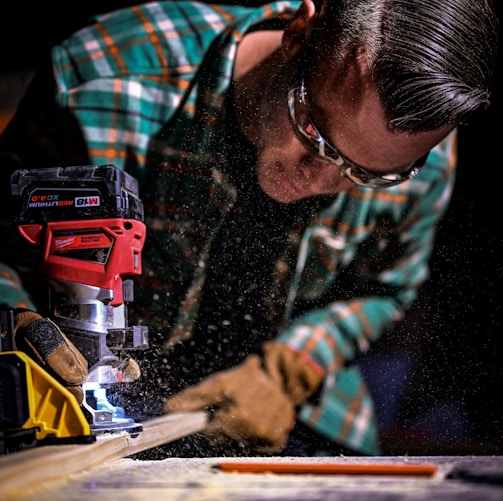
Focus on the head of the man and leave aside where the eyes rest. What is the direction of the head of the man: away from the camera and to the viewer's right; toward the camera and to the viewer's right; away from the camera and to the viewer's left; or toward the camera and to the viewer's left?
toward the camera and to the viewer's left

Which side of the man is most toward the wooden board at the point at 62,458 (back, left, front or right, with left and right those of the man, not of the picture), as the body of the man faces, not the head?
front

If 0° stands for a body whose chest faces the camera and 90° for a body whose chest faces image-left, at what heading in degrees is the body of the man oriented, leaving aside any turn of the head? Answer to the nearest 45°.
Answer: approximately 0°
